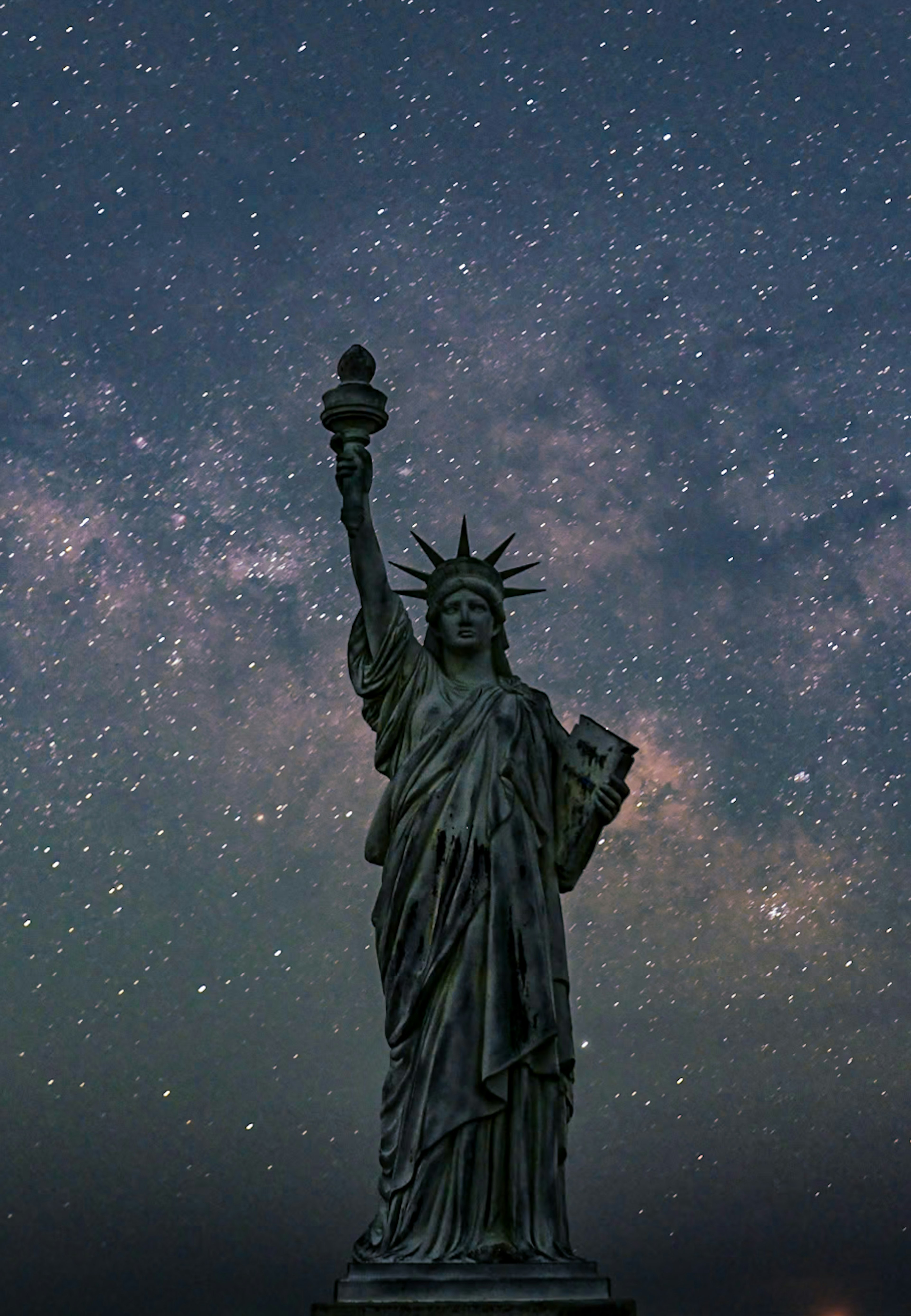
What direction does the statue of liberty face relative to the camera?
toward the camera
